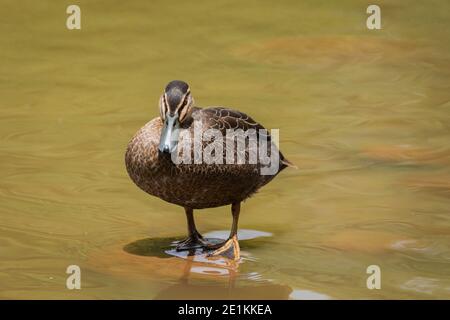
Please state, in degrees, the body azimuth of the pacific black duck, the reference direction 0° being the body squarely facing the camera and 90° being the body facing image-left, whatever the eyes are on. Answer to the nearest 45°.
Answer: approximately 45°
